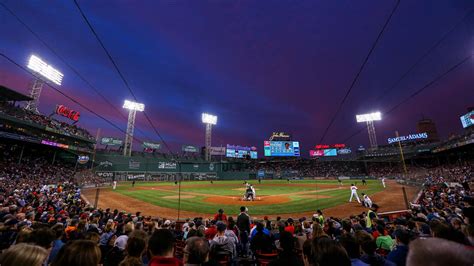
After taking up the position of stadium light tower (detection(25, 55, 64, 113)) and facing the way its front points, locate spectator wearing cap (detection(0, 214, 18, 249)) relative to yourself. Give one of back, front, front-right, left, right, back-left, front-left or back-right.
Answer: front-right

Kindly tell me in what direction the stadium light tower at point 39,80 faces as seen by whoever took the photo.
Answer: facing the viewer and to the right of the viewer

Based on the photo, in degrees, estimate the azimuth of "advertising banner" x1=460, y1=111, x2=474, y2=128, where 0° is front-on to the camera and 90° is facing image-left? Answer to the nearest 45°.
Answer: approximately 45°

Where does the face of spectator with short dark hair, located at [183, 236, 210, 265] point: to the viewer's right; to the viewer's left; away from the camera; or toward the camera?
away from the camera

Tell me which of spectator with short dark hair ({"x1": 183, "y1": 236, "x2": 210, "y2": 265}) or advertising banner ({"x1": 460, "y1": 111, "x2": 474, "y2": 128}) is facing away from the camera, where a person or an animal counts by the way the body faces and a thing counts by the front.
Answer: the spectator with short dark hair

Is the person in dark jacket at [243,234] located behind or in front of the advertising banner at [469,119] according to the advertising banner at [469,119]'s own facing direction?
in front

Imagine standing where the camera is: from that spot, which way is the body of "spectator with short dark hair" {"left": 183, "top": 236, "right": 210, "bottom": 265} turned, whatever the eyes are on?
away from the camera

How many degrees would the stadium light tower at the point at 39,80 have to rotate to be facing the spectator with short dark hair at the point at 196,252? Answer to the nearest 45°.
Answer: approximately 45° to its right

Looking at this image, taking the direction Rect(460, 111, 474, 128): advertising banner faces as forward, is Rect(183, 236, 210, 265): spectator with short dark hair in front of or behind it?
in front

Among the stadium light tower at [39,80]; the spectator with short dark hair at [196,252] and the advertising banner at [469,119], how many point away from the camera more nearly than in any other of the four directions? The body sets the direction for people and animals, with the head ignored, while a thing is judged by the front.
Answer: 1

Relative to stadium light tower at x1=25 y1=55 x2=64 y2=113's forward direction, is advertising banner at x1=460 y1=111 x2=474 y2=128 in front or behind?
in front

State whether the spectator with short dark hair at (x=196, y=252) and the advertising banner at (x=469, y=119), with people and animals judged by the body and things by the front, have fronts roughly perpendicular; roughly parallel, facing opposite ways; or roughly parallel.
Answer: roughly perpendicular

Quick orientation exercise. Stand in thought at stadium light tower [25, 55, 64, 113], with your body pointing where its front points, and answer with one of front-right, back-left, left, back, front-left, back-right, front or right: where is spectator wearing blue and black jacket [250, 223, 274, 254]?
front-right

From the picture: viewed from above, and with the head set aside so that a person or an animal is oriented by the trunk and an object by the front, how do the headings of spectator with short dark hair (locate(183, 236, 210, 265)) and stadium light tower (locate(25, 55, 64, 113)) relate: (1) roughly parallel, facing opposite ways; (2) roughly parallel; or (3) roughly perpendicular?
roughly perpendicular

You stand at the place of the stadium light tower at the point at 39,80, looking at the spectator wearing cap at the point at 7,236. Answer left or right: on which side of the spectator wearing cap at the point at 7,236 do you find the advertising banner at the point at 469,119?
left

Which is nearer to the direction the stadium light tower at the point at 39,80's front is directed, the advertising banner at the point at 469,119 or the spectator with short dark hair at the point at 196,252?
the advertising banner

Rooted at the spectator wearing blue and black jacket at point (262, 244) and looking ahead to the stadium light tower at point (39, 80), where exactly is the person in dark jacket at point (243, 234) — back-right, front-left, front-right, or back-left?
front-right

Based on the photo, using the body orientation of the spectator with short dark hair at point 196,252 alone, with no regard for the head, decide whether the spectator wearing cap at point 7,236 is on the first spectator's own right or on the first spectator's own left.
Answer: on the first spectator's own left

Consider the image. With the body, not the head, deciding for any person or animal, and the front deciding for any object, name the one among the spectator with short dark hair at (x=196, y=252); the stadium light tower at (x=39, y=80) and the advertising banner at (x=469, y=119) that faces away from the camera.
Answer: the spectator with short dark hair
